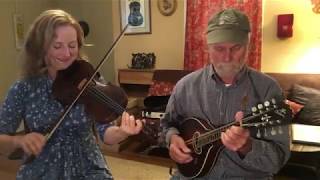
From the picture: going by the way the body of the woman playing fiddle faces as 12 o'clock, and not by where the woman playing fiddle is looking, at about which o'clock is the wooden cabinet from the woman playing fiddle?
The wooden cabinet is roughly at 8 o'clock from the woman playing fiddle.

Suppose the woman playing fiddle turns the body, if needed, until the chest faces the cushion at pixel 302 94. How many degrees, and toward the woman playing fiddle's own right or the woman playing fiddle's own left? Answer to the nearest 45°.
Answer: approximately 90° to the woman playing fiddle's own left

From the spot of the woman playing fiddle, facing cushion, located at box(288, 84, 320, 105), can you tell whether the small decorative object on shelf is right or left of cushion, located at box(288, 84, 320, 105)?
left

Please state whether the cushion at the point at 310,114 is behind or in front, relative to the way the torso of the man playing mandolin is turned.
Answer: behind

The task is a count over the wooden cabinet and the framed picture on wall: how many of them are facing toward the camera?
2

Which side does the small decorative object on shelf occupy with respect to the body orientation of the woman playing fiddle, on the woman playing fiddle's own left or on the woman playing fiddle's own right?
on the woman playing fiddle's own left

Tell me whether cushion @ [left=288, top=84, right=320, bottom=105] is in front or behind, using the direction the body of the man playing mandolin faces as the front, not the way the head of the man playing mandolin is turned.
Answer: behind

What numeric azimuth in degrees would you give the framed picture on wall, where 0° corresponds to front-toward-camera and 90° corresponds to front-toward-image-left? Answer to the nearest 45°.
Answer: approximately 0°

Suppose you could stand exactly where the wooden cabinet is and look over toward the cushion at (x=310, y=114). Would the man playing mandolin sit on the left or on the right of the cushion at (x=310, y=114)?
right
